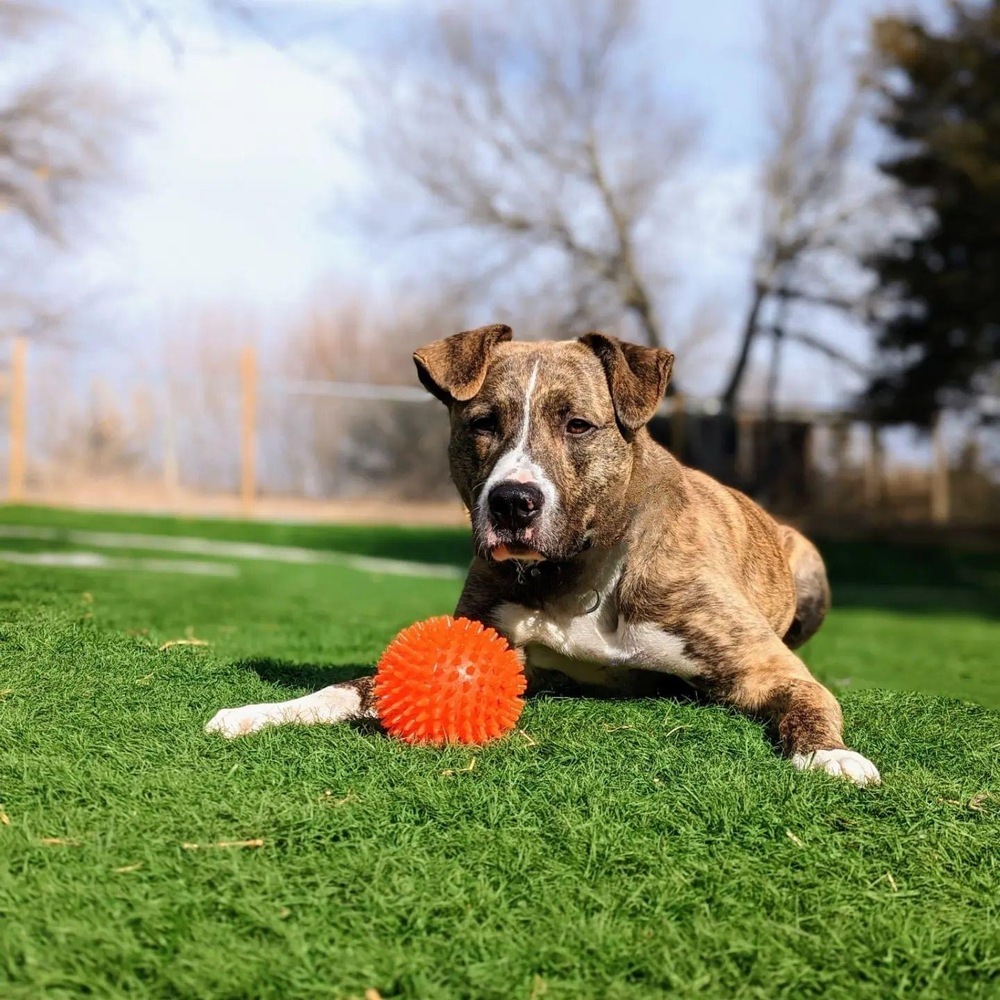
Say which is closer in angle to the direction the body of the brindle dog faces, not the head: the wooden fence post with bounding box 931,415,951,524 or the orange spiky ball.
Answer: the orange spiky ball

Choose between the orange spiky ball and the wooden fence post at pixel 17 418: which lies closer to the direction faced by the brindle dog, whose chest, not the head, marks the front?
the orange spiky ball

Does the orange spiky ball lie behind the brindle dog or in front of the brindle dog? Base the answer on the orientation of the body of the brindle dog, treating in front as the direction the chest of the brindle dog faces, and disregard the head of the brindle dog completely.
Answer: in front

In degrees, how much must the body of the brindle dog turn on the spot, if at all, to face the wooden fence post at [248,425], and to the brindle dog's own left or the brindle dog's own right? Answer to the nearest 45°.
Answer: approximately 135° to the brindle dog's own right

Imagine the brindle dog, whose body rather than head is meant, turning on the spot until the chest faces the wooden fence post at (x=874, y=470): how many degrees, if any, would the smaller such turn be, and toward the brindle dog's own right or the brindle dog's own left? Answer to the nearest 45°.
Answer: approximately 135° to the brindle dog's own right

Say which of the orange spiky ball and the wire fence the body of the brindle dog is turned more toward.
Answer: the orange spiky ball

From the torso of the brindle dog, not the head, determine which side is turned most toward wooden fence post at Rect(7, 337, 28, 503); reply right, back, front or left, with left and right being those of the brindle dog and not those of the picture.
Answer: right

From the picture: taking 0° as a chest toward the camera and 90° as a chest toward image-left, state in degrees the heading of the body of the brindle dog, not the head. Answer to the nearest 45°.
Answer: approximately 45°

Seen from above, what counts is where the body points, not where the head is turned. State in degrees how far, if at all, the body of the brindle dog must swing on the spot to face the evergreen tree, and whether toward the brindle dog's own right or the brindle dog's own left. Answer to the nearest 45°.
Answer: approximately 135° to the brindle dog's own right

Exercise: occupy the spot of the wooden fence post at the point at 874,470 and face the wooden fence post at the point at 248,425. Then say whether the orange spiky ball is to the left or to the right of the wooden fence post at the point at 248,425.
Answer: left

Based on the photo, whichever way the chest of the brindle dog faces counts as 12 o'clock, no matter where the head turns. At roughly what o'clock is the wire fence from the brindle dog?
The wire fence is roughly at 4 o'clock from the brindle dog.

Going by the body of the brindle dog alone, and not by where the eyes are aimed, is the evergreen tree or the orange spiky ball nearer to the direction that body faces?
the orange spiky ball
